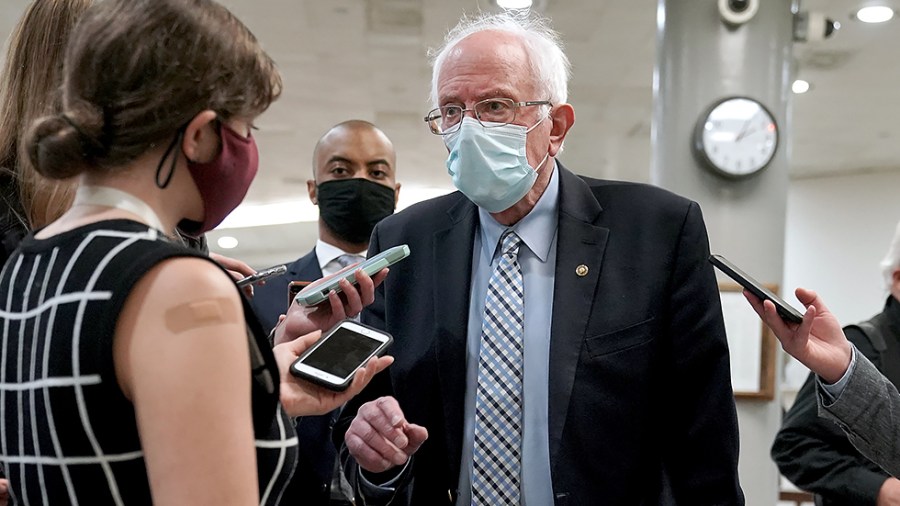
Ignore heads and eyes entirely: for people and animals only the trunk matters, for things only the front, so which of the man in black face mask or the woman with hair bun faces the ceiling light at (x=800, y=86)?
the woman with hair bun

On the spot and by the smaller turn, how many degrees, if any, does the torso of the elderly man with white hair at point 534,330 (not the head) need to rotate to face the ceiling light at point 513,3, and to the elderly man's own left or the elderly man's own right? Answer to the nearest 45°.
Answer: approximately 135° to the elderly man's own right

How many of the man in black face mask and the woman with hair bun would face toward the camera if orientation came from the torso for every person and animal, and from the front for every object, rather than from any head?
1

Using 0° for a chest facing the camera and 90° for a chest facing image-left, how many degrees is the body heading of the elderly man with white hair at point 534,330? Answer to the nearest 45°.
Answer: approximately 45°

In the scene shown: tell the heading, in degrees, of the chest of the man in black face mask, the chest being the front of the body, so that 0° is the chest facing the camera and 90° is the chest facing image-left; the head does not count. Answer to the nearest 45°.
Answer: approximately 0°

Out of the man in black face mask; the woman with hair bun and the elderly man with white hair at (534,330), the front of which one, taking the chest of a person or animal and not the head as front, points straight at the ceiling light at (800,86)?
the woman with hair bun

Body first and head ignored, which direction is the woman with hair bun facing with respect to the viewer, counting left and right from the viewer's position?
facing away from the viewer and to the right of the viewer

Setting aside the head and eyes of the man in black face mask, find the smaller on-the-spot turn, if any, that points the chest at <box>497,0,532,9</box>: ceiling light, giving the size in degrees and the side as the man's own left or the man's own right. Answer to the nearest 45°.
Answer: approximately 135° to the man's own left
